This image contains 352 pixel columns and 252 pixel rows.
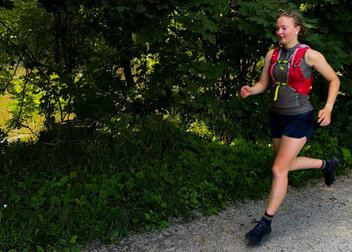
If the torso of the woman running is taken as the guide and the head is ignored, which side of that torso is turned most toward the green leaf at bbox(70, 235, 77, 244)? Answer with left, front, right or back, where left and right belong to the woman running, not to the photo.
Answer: front

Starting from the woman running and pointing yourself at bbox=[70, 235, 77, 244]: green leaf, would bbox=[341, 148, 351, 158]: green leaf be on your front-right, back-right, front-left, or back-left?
back-right

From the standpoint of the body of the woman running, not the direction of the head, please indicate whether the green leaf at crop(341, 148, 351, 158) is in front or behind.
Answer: behind

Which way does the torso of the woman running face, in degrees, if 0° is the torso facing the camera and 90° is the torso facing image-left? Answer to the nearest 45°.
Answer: approximately 45°

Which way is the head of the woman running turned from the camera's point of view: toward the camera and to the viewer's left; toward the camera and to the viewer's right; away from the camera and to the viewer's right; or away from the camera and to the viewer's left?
toward the camera and to the viewer's left
